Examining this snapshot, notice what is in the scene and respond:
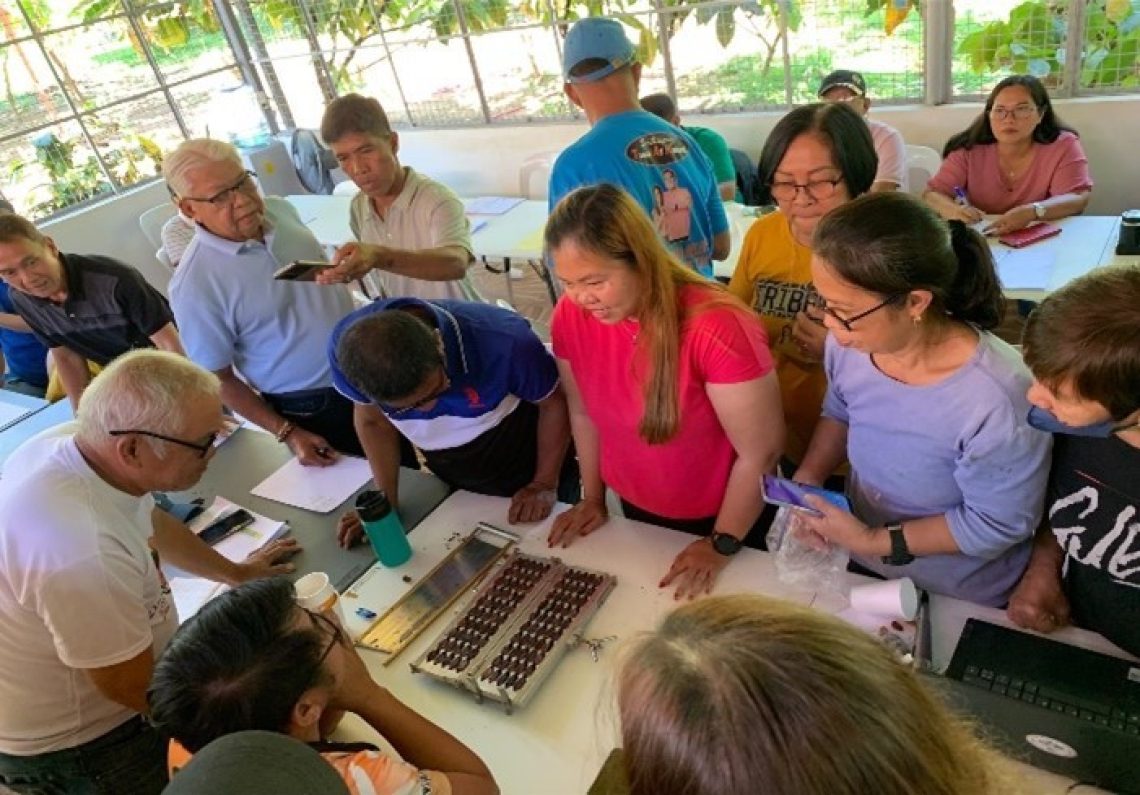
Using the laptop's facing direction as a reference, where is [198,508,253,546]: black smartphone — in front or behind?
in front

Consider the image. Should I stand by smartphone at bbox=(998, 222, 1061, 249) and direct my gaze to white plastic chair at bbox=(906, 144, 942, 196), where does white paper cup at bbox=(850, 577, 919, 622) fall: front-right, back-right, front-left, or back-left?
back-left

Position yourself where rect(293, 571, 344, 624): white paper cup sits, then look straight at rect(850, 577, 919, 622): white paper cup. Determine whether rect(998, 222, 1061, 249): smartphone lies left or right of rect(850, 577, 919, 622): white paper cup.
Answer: left
